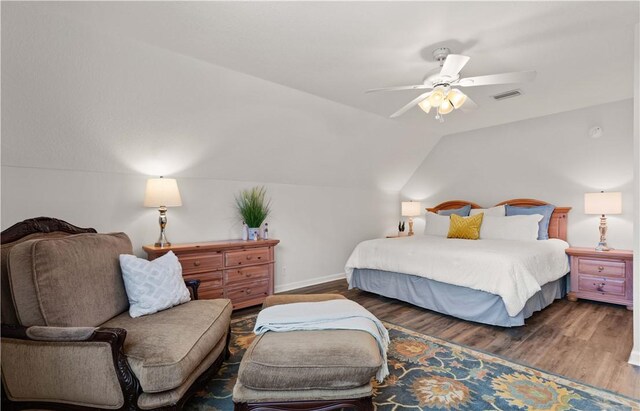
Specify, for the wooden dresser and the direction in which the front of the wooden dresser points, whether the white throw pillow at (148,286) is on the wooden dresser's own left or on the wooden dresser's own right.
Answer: on the wooden dresser's own right

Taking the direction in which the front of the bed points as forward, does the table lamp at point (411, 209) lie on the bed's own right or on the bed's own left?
on the bed's own right

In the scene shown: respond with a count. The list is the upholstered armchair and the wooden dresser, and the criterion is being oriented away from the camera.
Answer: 0

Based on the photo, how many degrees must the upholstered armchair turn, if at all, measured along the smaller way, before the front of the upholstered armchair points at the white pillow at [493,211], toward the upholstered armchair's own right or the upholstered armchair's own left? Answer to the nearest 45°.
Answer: approximately 45° to the upholstered armchair's own left

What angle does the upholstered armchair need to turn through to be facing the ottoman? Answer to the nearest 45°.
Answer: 0° — it already faces it

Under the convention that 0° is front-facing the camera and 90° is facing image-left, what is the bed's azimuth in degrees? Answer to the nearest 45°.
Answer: approximately 45°

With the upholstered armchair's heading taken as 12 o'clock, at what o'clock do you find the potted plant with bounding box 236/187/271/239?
The potted plant is roughly at 9 o'clock from the upholstered armchair.

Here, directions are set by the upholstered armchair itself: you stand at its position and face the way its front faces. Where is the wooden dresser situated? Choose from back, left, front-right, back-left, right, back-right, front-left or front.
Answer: left
